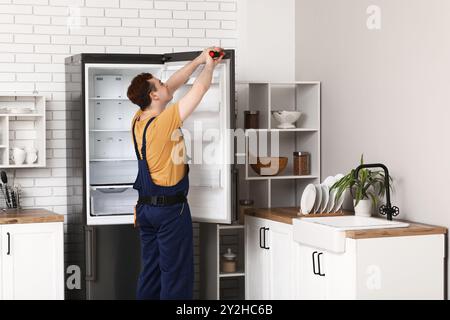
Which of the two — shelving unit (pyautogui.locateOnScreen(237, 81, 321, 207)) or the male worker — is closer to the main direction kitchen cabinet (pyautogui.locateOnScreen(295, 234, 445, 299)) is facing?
the male worker

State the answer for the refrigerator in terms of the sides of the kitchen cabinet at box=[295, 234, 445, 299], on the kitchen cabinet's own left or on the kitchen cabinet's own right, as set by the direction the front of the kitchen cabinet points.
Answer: on the kitchen cabinet's own right

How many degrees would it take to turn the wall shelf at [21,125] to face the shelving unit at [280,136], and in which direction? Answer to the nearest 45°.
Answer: approximately 90° to its left

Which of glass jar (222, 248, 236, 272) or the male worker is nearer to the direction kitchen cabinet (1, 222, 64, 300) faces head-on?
the male worker

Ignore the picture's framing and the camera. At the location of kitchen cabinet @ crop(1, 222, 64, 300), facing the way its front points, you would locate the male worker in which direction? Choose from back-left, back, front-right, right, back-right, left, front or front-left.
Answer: front-left

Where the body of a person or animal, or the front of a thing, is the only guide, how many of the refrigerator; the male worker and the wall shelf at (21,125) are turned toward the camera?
2

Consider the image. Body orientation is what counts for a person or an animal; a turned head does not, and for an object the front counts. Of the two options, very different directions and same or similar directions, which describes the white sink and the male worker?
very different directions

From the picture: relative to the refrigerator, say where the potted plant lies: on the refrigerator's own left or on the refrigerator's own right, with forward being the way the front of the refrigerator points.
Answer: on the refrigerator's own left

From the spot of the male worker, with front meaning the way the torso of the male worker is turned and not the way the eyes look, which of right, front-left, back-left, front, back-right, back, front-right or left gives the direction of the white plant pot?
front-right

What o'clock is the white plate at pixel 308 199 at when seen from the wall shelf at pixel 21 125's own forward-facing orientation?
The white plate is roughly at 10 o'clock from the wall shelf.

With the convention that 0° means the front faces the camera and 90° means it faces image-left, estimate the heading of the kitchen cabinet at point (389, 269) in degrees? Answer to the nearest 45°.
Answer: approximately 45°
